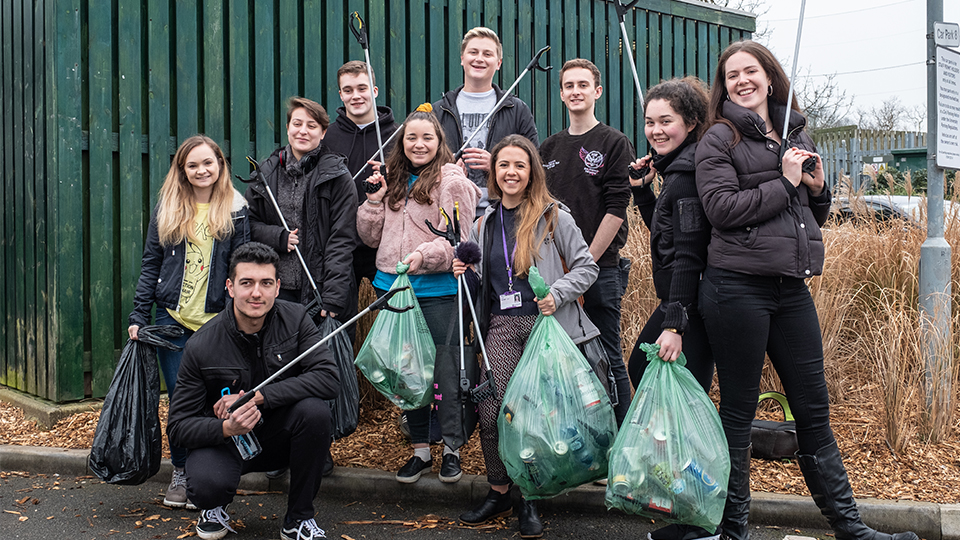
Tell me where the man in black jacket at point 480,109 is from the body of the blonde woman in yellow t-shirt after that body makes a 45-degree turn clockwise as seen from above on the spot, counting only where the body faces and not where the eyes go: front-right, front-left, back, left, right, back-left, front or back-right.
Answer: back-left

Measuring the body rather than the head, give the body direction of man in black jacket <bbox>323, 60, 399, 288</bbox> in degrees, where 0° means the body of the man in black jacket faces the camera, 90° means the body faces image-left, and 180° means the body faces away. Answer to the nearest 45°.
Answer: approximately 0°

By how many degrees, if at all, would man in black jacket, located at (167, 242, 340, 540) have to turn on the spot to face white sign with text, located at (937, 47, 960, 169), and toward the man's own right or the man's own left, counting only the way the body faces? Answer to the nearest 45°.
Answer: approximately 90° to the man's own left

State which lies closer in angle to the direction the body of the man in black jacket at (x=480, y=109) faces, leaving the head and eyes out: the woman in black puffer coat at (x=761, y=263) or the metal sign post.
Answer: the woman in black puffer coat

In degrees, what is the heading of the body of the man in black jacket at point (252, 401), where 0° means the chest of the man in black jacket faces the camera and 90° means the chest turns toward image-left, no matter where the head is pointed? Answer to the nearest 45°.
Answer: approximately 0°

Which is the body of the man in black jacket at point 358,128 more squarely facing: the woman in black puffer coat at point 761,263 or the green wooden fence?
the woman in black puffer coat
